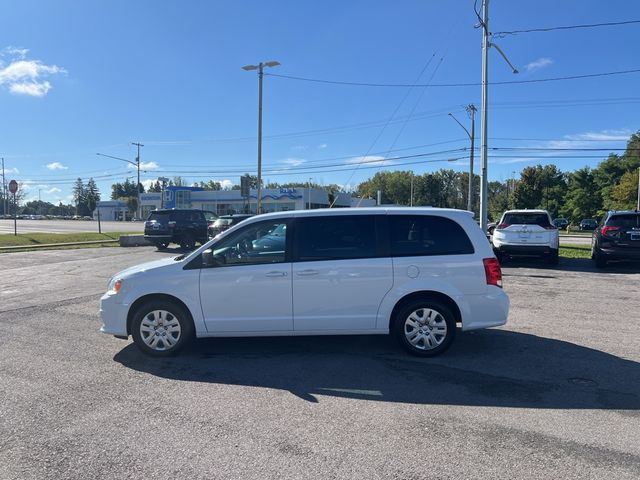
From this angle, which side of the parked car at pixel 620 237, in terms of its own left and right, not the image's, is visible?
back

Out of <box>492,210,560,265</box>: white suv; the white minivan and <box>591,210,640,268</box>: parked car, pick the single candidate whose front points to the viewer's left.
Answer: the white minivan

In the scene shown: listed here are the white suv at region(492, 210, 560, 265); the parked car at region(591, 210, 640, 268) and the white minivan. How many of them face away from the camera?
2

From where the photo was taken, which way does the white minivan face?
to the viewer's left

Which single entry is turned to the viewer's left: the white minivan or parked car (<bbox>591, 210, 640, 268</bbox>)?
the white minivan

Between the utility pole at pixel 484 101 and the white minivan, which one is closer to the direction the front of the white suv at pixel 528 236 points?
the utility pole

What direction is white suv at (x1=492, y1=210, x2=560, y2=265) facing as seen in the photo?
away from the camera

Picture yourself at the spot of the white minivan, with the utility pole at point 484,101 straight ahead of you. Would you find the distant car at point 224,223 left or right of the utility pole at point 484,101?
left

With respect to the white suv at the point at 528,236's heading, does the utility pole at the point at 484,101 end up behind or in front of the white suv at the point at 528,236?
in front

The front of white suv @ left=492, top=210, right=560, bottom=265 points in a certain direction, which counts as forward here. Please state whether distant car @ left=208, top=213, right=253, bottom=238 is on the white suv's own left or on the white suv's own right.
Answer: on the white suv's own left

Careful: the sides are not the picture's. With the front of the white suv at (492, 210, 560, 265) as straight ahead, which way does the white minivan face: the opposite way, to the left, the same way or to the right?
to the left

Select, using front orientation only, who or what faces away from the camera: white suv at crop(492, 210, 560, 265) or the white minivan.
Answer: the white suv

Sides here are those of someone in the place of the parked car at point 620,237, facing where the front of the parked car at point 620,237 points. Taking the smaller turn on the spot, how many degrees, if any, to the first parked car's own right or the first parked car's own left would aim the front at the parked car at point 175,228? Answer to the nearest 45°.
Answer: approximately 90° to the first parked car's own left

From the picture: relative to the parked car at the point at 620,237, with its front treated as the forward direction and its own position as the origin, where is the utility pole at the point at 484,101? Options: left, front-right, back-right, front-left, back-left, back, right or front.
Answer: front-left

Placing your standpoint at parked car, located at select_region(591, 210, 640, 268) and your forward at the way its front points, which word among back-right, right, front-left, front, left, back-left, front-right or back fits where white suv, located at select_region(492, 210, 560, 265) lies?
left
